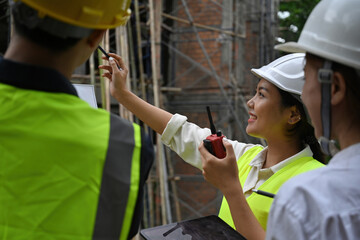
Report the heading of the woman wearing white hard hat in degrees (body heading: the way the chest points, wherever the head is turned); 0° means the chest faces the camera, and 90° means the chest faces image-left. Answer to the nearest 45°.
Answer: approximately 45°

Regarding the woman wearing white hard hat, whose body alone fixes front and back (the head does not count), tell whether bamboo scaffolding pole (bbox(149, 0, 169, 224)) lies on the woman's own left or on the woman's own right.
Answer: on the woman's own right

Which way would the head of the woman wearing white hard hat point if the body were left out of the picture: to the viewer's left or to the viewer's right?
to the viewer's left

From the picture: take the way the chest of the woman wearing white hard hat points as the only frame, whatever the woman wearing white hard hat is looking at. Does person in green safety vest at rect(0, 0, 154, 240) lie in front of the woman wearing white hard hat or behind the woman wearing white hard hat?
in front

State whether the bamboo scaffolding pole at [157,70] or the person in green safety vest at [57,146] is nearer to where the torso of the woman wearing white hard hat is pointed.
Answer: the person in green safety vest
